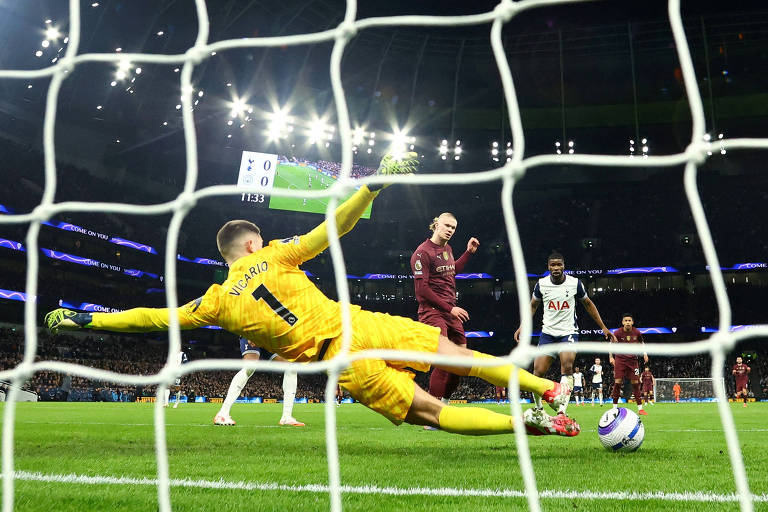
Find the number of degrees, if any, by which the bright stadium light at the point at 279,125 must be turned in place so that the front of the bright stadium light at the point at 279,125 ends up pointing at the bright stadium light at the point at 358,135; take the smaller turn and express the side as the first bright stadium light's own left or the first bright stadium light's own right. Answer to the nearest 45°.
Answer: approximately 90° to the first bright stadium light's own left

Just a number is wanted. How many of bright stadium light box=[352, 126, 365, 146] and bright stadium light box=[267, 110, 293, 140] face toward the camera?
2

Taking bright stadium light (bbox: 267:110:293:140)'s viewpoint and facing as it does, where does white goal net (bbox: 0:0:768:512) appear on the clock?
The white goal net is roughly at 12 o'clock from the bright stadium light.

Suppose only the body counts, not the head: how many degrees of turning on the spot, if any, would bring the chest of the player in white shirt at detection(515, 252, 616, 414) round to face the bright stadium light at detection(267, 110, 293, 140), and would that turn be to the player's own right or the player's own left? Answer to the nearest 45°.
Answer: approximately 135° to the player's own right
